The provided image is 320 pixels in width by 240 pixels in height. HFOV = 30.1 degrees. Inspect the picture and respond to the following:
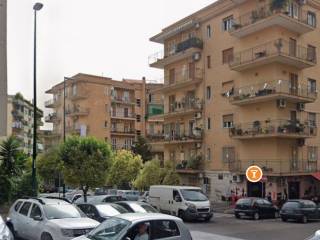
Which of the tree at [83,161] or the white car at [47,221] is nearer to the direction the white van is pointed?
the white car

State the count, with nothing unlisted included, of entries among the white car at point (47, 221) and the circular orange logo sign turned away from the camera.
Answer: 0

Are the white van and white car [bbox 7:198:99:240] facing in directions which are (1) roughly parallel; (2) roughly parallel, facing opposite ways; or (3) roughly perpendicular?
roughly parallel

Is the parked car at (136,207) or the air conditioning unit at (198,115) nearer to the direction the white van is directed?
the parked car

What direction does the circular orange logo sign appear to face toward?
toward the camera

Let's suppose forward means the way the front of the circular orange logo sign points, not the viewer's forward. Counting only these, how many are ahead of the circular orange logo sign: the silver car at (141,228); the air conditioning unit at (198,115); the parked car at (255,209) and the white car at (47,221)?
3

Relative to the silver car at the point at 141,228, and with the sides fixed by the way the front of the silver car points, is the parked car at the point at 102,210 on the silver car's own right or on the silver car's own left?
on the silver car's own right

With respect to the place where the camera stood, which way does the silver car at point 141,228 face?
facing the viewer and to the left of the viewer

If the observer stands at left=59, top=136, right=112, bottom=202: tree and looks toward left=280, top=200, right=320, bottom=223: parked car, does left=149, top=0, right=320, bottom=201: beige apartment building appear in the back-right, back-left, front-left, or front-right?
front-left
